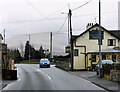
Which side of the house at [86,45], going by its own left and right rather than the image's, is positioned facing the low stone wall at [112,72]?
front

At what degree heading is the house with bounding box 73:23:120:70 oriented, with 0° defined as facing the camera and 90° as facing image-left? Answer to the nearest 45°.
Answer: approximately 0°
